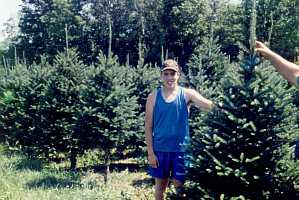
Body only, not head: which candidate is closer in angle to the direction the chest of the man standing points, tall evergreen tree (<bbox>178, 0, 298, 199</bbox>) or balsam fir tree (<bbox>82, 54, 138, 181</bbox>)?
the tall evergreen tree

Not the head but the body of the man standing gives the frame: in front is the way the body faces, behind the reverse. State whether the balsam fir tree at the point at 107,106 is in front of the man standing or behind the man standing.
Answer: behind

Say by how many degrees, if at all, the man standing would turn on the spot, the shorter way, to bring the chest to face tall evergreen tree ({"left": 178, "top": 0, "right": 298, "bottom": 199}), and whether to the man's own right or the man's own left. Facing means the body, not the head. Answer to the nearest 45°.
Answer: approximately 90° to the man's own left

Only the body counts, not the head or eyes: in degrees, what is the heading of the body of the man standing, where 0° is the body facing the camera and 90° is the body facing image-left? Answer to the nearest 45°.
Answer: approximately 0°

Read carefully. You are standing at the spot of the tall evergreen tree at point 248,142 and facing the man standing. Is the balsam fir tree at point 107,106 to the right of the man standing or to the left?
right
